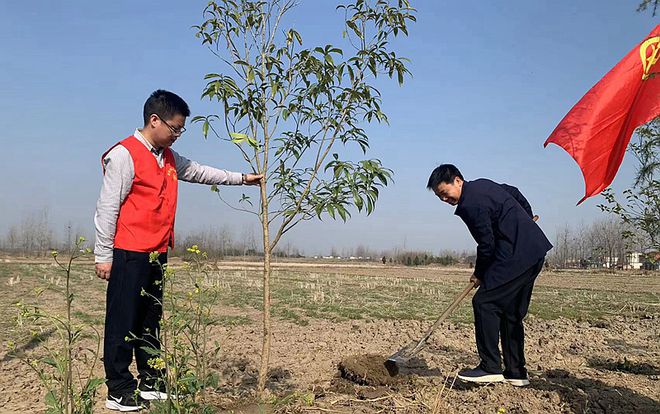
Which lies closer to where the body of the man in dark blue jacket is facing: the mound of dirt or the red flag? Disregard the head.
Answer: the mound of dirt

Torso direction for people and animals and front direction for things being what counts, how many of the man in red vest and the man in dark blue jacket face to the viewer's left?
1

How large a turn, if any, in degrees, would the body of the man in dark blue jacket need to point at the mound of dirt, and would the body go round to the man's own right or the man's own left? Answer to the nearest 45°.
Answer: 0° — they already face it

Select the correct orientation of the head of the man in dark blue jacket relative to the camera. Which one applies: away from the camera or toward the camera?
toward the camera

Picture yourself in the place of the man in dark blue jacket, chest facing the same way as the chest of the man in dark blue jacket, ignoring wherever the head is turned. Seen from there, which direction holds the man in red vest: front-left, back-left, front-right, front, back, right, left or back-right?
front-left

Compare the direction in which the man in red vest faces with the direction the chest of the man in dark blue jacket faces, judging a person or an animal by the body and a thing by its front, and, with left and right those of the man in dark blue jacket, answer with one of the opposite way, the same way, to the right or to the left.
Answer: the opposite way

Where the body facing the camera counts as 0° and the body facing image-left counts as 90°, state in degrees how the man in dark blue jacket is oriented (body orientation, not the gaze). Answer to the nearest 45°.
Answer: approximately 90°

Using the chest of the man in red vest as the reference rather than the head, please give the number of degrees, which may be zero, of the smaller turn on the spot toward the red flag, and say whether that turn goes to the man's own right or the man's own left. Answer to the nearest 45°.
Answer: approximately 45° to the man's own left

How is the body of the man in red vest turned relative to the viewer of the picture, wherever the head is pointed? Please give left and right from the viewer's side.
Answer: facing the viewer and to the right of the viewer

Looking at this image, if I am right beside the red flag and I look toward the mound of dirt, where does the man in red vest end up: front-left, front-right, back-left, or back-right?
front-left
